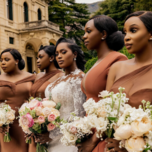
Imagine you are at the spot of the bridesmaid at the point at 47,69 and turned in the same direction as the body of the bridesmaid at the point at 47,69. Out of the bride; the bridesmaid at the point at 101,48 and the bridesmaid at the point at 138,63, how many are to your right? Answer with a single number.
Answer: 0

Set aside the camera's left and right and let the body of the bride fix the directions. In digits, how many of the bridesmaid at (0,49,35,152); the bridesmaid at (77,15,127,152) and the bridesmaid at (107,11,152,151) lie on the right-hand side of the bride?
1

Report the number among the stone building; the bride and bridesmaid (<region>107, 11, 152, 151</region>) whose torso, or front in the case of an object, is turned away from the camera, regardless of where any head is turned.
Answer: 0

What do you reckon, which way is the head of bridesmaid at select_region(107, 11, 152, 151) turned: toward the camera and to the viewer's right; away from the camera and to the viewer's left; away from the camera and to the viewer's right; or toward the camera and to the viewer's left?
toward the camera and to the viewer's left

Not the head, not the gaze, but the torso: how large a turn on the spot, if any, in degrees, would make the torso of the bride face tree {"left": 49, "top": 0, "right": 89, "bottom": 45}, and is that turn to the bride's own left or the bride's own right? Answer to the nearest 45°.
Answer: approximately 135° to the bride's own right

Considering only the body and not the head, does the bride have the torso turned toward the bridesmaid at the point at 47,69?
no

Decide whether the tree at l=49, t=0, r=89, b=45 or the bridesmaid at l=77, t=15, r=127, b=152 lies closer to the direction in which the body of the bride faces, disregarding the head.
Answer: the bridesmaid

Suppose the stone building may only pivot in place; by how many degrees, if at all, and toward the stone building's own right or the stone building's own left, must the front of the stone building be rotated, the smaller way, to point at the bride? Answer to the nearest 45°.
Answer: approximately 45° to the stone building's own right

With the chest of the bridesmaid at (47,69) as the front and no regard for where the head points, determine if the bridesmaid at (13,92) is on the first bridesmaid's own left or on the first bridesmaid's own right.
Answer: on the first bridesmaid's own right

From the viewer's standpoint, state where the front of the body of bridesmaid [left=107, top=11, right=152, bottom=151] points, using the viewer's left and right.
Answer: facing the viewer and to the left of the viewer

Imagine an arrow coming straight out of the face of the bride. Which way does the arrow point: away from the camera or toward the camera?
toward the camera

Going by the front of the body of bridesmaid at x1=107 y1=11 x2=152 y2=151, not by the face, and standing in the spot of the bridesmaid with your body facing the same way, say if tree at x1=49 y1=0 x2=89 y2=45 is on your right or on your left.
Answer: on your right

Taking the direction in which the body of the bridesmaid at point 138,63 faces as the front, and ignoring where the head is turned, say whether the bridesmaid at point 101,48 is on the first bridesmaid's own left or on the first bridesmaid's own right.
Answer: on the first bridesmaid's own right
